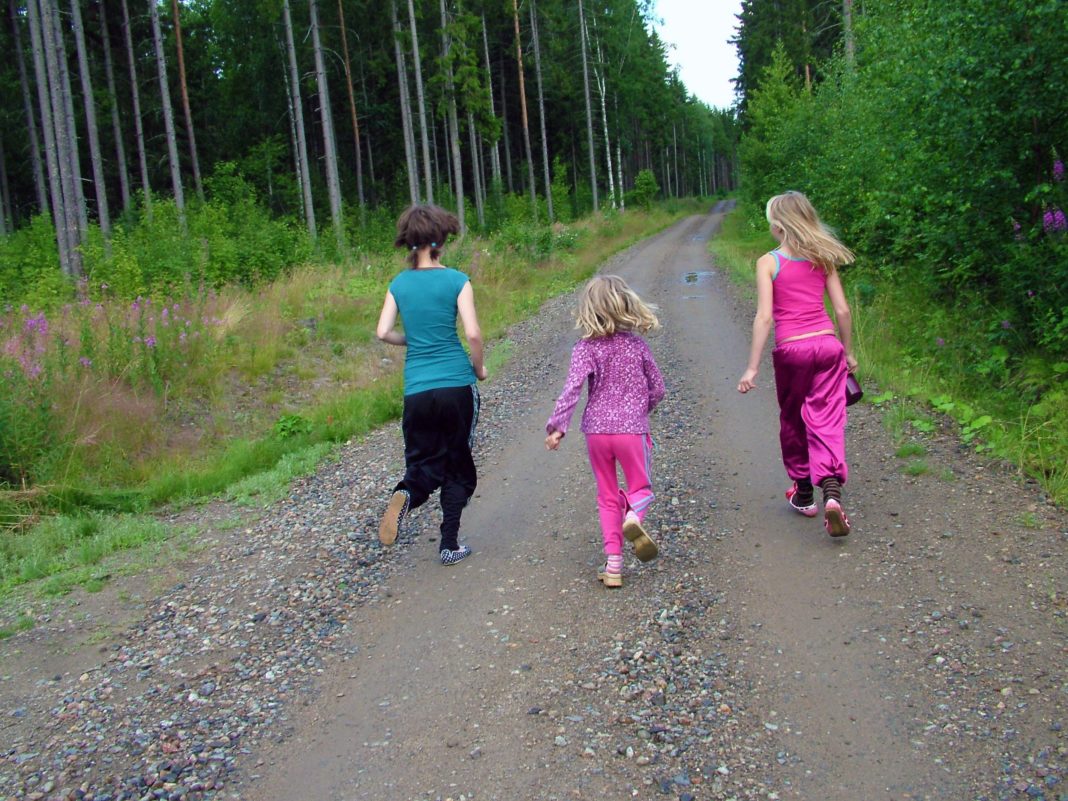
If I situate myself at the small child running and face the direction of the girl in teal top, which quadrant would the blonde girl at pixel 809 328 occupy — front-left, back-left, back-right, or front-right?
back-right

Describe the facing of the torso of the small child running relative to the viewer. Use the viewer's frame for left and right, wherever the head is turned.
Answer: facing away from the viewer

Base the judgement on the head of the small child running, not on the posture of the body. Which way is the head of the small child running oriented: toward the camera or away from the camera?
away from the camera

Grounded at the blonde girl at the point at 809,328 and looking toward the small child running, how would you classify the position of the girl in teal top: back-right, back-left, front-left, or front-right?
front-right

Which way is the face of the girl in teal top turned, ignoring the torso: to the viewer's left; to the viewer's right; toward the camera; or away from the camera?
away from the camera

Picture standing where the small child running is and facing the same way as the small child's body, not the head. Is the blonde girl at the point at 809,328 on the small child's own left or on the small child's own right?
on the small child's own right
